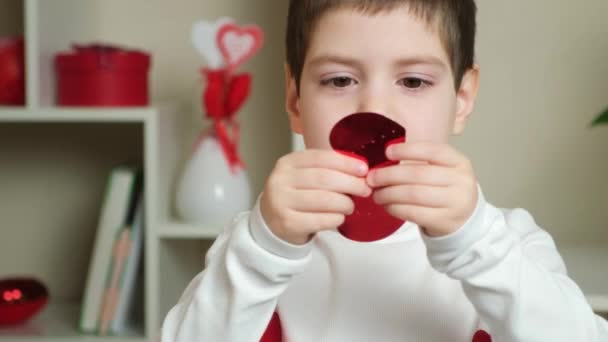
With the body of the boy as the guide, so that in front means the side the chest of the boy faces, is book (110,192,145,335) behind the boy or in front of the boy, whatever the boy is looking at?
behind

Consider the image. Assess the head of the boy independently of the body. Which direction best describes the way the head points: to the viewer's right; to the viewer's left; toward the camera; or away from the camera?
toward the camera

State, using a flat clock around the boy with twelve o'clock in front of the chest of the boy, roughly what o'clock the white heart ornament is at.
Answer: The white heart ornament is roughly at 5 o'clock from the boy.

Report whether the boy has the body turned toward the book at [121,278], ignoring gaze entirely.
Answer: no

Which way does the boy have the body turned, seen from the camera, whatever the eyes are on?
toward the camera

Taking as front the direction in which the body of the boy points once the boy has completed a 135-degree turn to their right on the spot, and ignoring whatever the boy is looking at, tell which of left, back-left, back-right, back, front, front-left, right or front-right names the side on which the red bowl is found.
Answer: front

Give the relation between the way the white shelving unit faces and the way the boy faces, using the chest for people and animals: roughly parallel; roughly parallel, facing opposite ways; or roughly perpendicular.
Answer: roughly parallel

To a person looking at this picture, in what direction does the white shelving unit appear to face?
facing the viewer

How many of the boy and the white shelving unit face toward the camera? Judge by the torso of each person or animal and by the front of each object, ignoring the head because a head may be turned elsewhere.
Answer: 2
